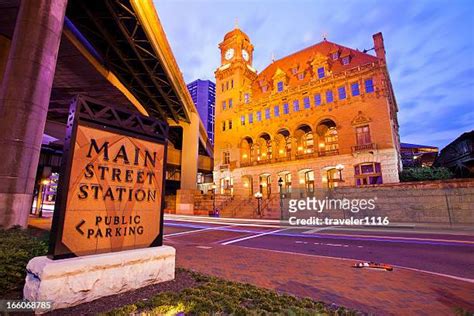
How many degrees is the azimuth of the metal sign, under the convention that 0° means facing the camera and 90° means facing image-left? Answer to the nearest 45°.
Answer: approximately 315°

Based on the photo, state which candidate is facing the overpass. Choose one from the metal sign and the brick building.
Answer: the brick building

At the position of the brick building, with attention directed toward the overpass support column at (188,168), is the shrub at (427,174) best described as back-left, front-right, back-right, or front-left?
back-left

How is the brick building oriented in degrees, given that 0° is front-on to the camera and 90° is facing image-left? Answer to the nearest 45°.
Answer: approximately 45°

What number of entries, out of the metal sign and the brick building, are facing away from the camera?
0

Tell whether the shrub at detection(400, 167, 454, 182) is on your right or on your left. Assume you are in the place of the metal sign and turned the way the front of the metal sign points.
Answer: on your left
